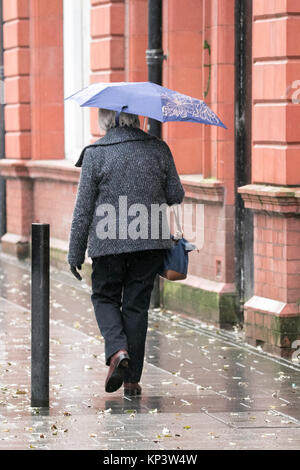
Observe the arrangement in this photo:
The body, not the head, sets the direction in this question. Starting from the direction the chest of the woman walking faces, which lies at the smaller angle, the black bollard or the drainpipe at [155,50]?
the drainpipe

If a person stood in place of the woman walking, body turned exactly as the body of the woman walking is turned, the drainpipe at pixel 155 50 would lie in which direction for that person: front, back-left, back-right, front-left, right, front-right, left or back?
front

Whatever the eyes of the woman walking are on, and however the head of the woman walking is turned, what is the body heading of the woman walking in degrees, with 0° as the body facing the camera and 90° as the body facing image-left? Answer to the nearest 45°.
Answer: approximately 180°

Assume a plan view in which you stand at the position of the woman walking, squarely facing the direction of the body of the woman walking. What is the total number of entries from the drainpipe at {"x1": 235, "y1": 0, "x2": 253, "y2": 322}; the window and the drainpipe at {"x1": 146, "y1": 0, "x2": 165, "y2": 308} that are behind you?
0

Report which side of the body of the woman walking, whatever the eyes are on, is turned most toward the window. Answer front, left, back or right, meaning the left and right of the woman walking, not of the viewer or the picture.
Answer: front

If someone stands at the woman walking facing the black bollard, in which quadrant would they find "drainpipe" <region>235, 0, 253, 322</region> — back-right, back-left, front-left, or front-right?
back-right

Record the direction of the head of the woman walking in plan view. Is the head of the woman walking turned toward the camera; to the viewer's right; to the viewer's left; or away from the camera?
away from the camera

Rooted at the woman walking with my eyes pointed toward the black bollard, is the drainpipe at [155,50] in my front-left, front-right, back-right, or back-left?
back-right

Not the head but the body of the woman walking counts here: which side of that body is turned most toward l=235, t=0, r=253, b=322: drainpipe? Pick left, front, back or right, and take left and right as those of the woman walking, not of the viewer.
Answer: front

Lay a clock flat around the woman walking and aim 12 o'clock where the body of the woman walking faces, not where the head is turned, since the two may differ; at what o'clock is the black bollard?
The black bollard is roughly at 8 o'clock from the woman walking.
